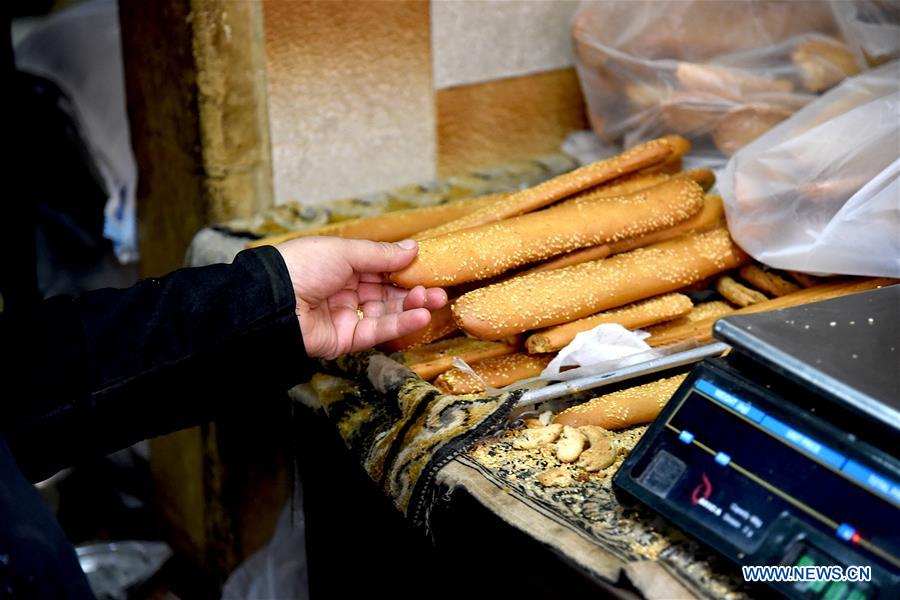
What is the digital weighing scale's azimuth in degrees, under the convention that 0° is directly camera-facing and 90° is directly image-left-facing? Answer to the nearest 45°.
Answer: approximately 45°

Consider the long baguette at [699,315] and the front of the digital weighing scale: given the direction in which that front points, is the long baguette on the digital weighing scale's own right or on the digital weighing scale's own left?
on the digital weighing scale's own right

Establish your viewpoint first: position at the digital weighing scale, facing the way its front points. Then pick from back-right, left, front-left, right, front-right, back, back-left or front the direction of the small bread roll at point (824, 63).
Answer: back-right

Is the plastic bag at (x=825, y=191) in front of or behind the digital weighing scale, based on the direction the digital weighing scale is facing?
behind

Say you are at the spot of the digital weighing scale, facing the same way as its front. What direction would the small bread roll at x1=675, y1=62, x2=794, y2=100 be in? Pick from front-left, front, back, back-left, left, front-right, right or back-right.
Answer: back-right

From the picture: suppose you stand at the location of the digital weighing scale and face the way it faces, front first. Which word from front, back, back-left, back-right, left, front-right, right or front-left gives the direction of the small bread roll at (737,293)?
back-right

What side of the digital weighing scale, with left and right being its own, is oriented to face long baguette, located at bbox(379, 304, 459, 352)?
right
